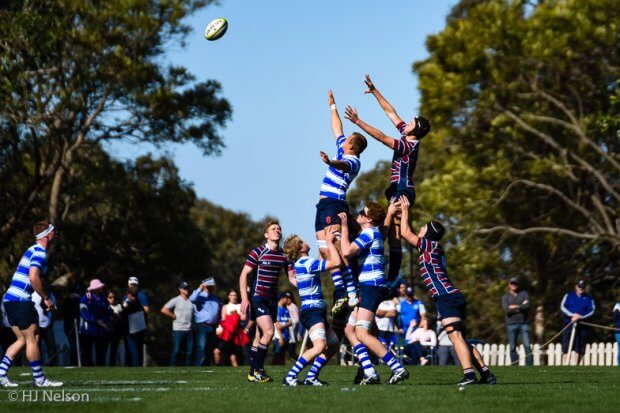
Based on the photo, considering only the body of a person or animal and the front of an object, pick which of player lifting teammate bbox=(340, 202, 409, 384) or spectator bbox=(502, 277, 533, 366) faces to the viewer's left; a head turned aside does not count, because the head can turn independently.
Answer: the player lifting teammate

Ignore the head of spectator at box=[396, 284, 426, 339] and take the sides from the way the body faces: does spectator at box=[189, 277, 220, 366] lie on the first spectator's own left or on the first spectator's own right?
on the first spectator's own right

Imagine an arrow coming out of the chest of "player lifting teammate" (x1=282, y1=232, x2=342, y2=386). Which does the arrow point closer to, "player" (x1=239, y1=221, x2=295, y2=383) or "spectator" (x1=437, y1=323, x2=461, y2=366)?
the spectator

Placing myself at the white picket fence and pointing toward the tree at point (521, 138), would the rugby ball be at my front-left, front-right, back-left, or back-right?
back-left

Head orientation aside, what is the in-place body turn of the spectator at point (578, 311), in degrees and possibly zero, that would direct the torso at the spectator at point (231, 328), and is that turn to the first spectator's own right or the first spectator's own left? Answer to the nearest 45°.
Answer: approximately 90° to the first spectator's own right

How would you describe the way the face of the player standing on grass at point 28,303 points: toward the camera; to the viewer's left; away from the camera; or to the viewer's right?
to the viewer's right

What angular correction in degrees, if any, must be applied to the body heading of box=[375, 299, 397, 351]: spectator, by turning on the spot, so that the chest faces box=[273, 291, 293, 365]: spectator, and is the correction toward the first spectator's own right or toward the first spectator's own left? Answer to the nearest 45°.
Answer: approximately 90° to the first spectator's own right

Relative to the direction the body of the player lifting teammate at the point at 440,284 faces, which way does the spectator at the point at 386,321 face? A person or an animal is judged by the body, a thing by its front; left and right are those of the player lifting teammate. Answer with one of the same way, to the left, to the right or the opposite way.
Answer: to the left

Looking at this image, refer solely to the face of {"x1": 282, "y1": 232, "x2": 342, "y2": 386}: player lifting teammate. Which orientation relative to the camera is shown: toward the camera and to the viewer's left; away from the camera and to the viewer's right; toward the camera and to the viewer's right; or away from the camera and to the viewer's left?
away from the camera and to the viewer's right

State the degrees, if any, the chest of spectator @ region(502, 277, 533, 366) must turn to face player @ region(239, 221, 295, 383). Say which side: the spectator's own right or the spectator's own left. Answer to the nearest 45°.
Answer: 0° — they already face them

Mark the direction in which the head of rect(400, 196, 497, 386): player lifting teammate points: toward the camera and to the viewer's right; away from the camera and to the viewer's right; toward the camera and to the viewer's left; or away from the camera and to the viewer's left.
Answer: away from the camera and to the viewer's left

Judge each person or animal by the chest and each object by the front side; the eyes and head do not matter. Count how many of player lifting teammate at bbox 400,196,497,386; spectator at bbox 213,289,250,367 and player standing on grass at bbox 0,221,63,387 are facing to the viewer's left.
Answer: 1
